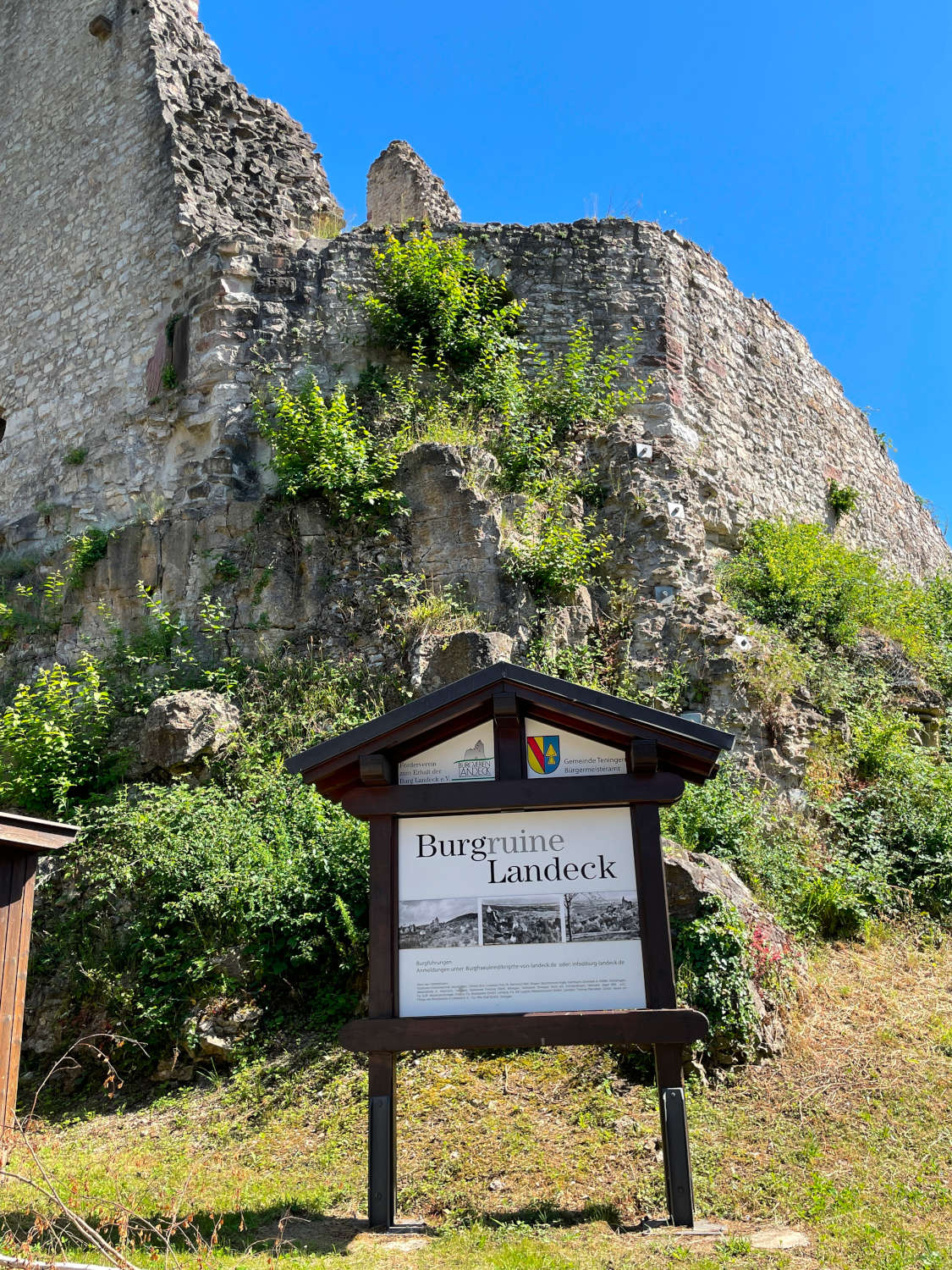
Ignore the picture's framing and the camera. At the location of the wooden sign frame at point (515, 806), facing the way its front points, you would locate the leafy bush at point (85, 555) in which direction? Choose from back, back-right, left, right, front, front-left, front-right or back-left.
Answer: back-right

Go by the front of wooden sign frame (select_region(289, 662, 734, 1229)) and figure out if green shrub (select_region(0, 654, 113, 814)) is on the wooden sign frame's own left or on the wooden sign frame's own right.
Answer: on the wooden sign frame's own right

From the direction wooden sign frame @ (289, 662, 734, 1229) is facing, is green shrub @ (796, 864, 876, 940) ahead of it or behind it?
behind

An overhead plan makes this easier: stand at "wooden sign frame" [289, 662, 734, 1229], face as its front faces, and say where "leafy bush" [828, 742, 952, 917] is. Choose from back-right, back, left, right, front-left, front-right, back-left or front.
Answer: back-left

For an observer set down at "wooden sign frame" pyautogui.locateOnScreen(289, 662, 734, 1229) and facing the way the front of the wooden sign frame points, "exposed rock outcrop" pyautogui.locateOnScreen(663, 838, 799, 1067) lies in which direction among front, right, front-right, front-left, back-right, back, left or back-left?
back-left

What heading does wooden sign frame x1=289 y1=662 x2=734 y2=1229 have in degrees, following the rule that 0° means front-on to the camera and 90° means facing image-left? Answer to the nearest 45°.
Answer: approximately 0°

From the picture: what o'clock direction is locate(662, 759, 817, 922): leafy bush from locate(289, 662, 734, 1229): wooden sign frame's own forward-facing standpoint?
The leafy bush is roughly at 7 o'clock from the wooden sign frame.

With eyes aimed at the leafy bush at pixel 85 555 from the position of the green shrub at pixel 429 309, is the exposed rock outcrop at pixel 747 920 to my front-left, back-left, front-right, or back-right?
back-left

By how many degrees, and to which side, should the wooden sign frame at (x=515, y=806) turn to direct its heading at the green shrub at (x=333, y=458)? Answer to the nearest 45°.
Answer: approximately 180°
